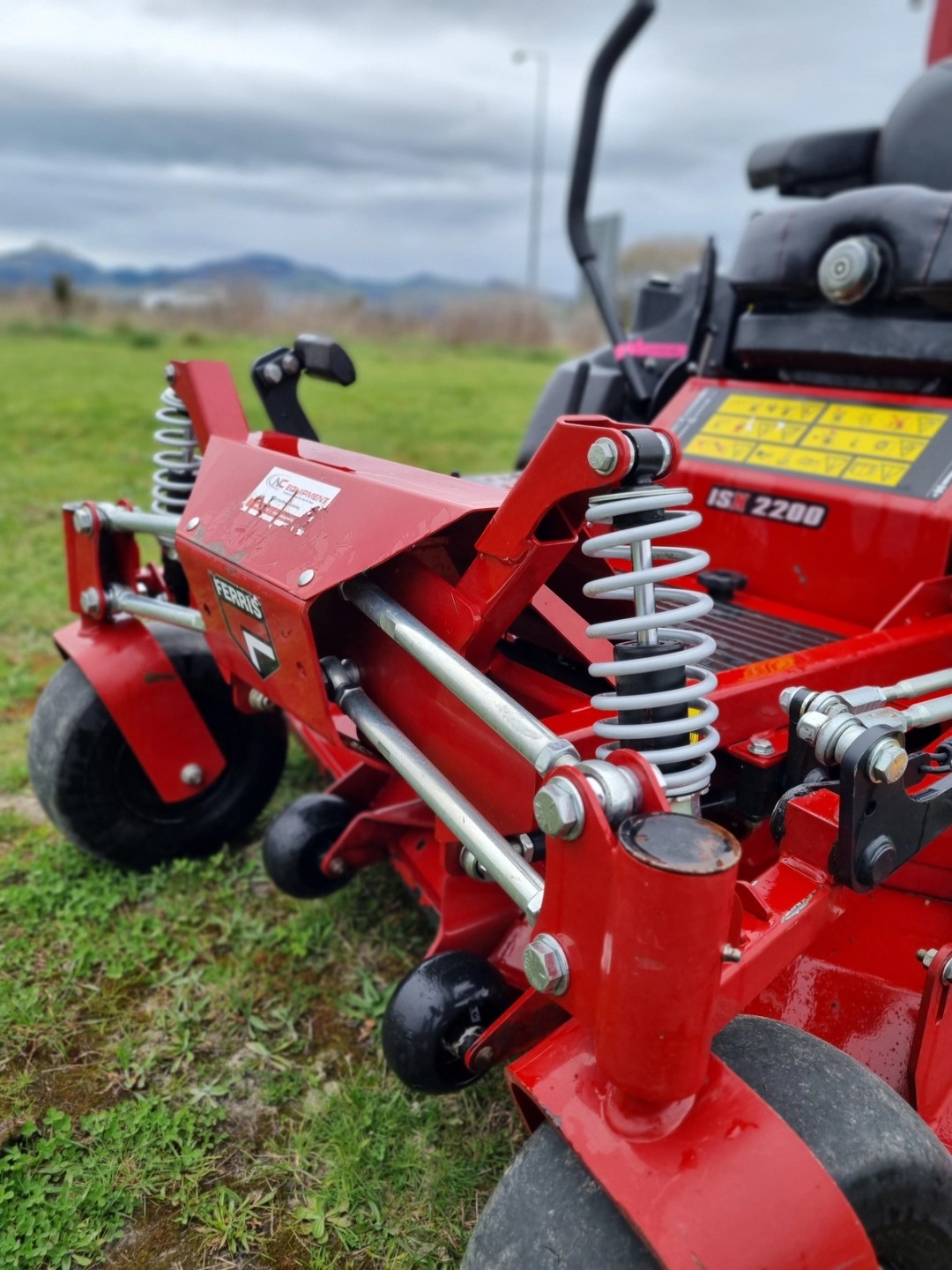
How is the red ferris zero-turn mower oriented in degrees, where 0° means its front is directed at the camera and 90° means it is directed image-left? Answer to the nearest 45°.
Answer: approximately 45°
